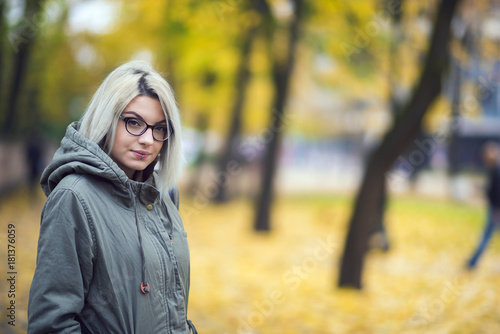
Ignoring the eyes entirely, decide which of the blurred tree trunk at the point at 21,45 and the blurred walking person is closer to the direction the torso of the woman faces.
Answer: the blurred walking person

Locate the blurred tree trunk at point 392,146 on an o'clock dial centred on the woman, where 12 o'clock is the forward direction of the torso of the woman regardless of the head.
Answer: The blurred tree trunk is roughly at 9 o'clock from the woman.

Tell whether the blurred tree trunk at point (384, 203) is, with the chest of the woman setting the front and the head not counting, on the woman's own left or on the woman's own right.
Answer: on the woman's own left

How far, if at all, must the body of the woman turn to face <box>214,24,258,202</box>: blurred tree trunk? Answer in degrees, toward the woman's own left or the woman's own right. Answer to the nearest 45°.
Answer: approximately 135° to the woman's own left

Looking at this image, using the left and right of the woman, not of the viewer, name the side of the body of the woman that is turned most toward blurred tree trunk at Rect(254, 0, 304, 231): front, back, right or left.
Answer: left
